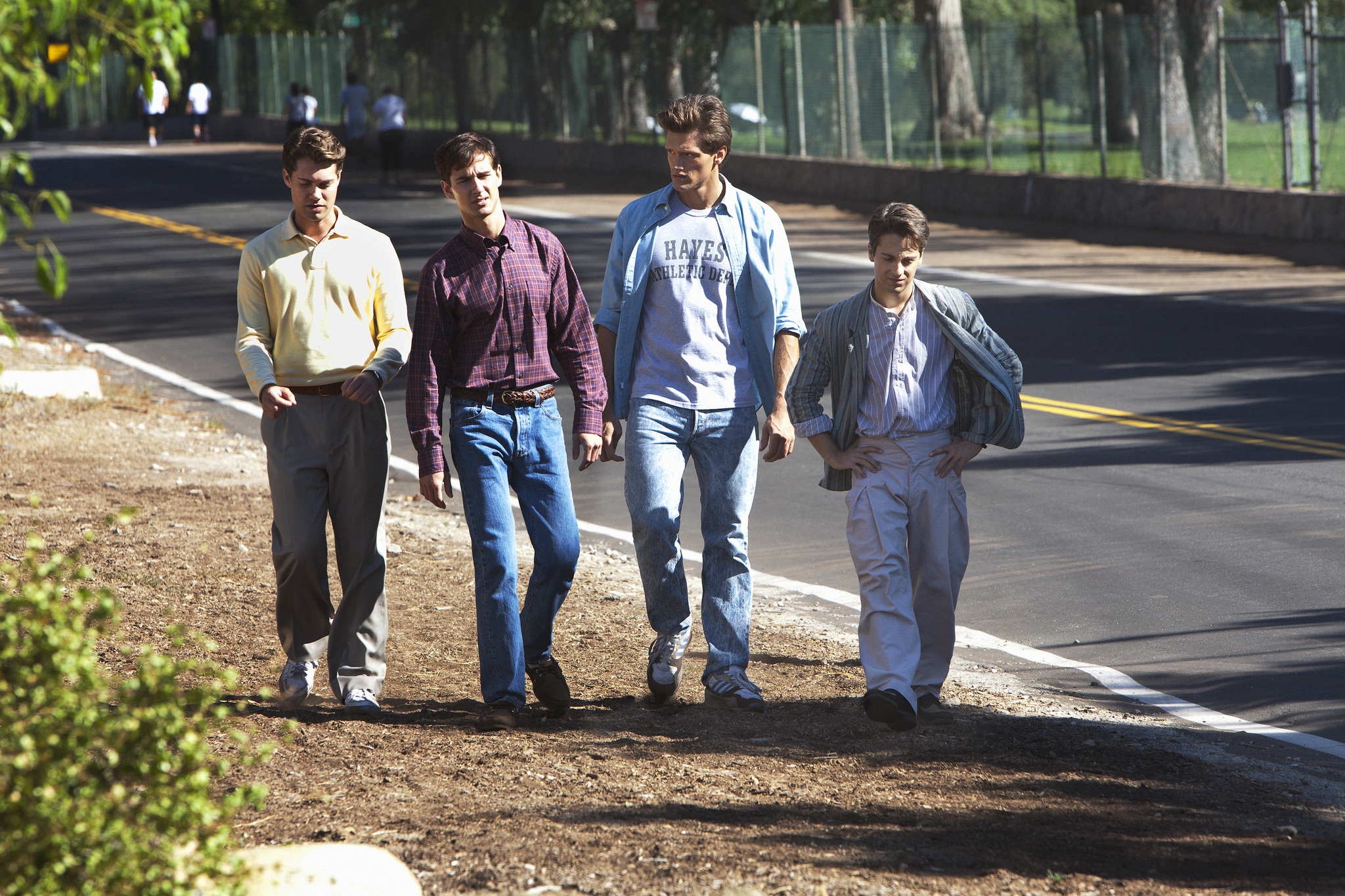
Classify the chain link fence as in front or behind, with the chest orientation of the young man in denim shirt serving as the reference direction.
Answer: behind

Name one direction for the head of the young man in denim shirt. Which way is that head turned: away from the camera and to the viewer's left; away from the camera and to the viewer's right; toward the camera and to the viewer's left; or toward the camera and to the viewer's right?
toward the camera and to the viewer's left

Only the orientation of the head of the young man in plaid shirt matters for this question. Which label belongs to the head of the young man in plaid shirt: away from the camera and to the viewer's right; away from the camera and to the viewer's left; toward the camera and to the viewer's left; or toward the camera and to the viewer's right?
toward the camera and to the viewer's right

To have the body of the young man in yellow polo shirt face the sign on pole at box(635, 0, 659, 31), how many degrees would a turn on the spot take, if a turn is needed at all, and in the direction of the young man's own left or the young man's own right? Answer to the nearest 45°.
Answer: approximately 180°

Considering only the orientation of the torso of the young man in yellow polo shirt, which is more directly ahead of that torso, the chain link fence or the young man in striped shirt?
the young man in striped shirt

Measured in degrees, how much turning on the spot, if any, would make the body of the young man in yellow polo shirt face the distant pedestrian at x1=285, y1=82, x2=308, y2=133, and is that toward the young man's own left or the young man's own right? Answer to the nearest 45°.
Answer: approximately 180°

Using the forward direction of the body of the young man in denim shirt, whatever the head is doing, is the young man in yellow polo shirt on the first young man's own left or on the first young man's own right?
on the first young man's own right

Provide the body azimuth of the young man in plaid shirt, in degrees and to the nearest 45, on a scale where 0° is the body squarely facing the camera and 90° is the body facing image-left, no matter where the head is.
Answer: approximately 0°

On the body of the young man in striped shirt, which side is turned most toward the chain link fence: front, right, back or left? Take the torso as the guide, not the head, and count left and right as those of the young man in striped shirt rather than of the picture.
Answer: back

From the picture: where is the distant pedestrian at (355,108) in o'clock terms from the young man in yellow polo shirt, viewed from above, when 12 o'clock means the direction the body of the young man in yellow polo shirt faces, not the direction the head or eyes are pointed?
The distant pedestrian is roughly at 6 o'clock from the young man in yellow polo shirt.

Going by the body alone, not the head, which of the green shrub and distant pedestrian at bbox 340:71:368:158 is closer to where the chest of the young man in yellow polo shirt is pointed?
the green shrub
